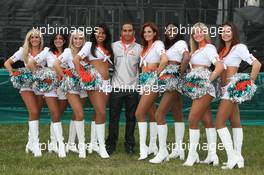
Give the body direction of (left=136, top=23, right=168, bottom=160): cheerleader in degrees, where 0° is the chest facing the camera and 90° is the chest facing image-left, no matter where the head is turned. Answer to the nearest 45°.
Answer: approximately 45°

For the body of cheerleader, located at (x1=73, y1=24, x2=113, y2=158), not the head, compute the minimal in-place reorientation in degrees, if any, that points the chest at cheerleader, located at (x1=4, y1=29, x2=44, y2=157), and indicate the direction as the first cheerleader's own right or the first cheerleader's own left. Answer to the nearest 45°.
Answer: approximately 135° to the first cheerleader's own right

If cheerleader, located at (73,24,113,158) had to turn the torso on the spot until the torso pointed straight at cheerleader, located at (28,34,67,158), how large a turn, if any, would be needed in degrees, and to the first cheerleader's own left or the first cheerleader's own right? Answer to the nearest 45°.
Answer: approximately 135° to the first cheerleader's own right

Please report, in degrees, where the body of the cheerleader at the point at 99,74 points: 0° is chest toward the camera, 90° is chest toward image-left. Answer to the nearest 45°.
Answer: approximately 315°

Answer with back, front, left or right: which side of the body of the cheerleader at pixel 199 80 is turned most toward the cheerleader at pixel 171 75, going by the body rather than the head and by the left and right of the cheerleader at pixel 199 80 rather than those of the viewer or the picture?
right
